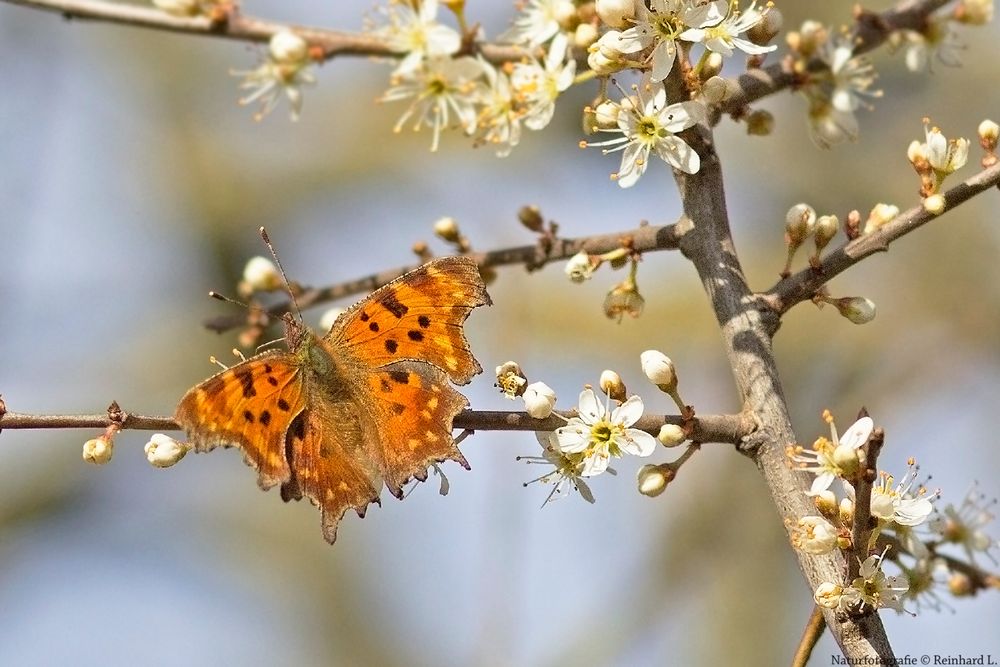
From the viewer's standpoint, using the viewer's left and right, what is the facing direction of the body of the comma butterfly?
facing away from the viewer and to the left of the viewer
